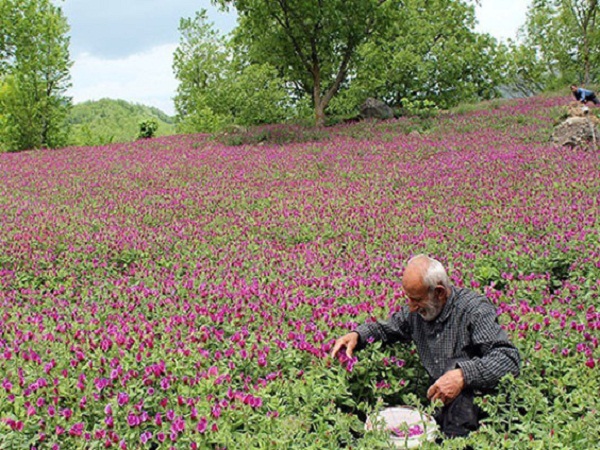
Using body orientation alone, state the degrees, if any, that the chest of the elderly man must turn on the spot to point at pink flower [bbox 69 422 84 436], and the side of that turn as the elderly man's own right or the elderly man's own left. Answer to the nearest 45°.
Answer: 0° — they already face it

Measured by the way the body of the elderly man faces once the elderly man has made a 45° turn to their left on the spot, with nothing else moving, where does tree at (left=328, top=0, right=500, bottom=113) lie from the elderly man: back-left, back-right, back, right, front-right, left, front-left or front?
back

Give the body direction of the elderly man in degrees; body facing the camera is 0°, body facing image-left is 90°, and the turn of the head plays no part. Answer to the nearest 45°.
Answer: approximately 45°

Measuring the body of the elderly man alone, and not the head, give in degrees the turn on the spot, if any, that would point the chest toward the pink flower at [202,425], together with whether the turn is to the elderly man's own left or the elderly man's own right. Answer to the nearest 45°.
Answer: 0° — they already face it

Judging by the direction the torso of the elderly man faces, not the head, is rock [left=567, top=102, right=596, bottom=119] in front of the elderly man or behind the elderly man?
behind

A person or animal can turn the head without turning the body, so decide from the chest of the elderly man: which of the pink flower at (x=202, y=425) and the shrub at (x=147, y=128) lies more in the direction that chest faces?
the pink flower

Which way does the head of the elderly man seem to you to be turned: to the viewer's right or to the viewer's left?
to the viewer's left

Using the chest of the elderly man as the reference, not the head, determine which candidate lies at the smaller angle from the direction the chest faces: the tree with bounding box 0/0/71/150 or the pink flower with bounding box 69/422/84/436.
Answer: the pink flower

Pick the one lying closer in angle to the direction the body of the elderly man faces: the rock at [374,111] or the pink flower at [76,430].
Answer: the pink flower

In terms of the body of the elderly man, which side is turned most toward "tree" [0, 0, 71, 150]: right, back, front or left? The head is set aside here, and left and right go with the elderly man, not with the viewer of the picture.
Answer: right

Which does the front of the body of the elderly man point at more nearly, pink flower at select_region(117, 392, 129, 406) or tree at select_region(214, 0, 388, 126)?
the pink flower

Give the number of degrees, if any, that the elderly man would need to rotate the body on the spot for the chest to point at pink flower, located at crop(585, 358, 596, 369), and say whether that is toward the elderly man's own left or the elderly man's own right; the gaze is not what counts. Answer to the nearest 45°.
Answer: approximately 135° to the elderly man's own left

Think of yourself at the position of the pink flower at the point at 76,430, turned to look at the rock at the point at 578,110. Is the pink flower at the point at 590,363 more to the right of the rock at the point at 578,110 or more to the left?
right

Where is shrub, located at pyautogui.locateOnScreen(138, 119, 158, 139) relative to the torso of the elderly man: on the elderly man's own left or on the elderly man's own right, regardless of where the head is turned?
on the elderly man's own right
